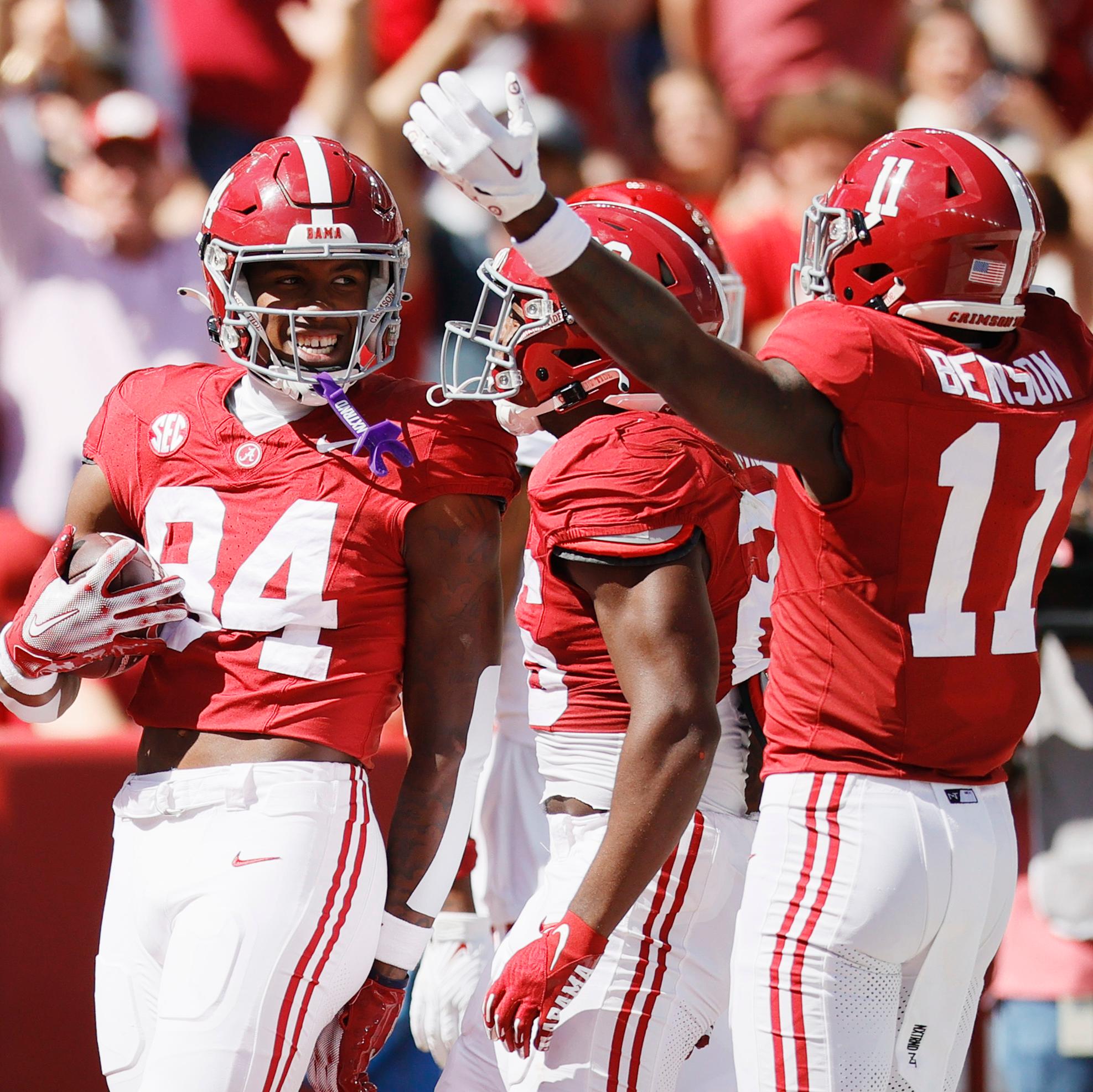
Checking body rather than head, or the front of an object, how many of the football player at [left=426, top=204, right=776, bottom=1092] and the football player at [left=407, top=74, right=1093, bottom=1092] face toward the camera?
0

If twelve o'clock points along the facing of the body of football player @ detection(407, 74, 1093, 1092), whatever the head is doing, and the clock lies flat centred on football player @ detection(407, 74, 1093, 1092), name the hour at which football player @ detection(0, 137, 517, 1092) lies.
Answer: football player @ detection(0, 137, 517, 1092) is roughly at 11 o'clock from football player @ detection(407, 74, 1093, 1092).

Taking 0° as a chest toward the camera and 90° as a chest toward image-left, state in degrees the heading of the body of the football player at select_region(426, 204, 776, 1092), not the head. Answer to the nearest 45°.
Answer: approximately 90°

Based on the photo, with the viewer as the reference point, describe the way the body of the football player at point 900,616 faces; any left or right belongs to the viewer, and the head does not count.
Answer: facing away from the viewer and to the left of the viewer

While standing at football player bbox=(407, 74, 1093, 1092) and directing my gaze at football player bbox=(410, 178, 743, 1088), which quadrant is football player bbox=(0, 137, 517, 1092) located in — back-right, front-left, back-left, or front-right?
front-left

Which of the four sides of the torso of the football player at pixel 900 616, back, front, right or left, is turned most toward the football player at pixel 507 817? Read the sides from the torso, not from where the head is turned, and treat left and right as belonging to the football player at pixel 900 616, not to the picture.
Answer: front

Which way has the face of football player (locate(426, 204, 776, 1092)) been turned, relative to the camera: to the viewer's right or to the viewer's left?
to the viewer's left

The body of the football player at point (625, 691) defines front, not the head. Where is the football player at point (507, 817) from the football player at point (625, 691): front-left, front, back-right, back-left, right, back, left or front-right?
right

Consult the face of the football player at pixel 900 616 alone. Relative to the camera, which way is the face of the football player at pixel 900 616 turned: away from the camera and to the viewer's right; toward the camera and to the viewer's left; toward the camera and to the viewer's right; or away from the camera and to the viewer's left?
away from the camera and to the viewer's left

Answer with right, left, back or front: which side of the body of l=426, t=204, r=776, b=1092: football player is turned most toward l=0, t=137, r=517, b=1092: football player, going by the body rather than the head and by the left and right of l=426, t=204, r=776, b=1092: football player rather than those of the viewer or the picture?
front
